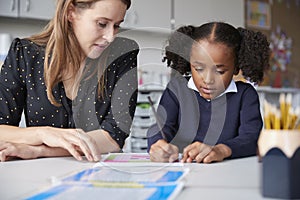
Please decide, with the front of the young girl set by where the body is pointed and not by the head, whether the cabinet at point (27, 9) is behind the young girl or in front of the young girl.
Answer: behind

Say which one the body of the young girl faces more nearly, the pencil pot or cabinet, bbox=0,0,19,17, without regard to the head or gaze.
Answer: the pencil pot

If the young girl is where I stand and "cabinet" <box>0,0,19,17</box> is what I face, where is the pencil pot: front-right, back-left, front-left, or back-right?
back-left

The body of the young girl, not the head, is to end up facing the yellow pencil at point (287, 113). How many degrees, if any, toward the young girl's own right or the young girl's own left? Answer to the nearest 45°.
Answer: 0° — they already face it

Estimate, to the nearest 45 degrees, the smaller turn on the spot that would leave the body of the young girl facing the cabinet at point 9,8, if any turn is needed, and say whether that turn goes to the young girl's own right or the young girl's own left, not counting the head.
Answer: approximately 135° to the young girl's own right

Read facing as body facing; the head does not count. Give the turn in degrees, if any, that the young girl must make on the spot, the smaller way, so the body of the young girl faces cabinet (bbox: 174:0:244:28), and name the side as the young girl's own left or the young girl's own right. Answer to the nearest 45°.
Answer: approximately 180°

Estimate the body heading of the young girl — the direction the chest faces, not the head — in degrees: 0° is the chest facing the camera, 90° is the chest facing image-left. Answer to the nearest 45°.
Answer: approximately 0°
